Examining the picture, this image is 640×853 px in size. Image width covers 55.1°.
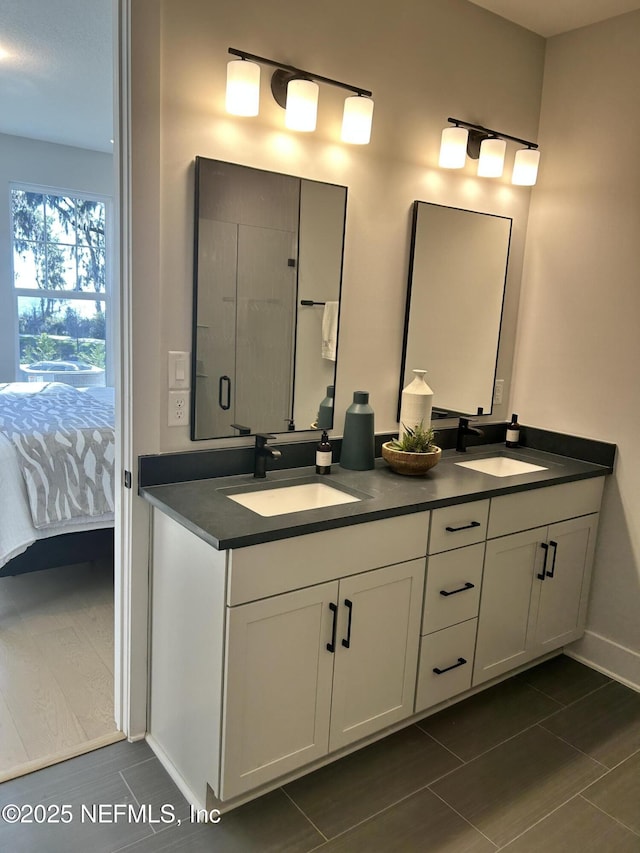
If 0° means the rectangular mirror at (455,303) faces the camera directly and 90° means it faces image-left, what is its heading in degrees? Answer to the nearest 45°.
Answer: approximately 315°

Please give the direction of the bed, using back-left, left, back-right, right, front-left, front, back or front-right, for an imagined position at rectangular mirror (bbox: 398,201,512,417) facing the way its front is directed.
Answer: back-right

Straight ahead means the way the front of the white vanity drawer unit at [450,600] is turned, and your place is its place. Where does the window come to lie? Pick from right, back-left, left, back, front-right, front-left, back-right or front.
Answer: back

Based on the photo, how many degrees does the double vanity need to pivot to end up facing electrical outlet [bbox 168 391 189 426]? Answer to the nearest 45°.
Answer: approximately 135° to its right

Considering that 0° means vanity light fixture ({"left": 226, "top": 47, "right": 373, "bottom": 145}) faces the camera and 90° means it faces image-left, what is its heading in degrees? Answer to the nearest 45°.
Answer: approximately 315°

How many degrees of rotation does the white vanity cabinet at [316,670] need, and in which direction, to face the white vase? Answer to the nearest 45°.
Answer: approximately 90° to its left

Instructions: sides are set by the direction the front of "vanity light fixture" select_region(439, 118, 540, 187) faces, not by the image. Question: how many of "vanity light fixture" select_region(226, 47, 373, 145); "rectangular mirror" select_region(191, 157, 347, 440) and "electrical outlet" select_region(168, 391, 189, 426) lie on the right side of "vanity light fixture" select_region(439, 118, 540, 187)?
3

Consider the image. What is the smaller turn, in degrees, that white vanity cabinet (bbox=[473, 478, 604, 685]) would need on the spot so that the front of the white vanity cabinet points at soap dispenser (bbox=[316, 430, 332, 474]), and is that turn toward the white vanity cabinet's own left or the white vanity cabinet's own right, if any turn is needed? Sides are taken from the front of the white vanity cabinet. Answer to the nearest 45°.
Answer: approximately 90° to the white vanity cabinet's own right
